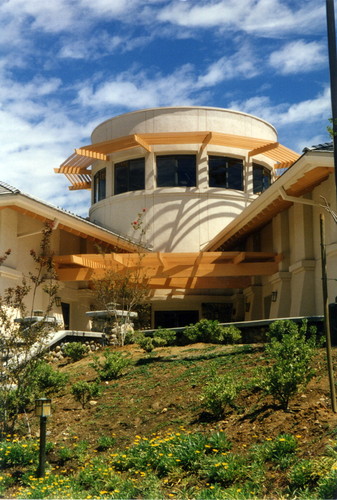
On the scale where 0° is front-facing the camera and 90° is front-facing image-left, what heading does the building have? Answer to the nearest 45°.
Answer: approximately 0°

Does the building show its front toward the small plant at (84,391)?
yes

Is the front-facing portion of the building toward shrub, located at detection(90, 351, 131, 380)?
yes

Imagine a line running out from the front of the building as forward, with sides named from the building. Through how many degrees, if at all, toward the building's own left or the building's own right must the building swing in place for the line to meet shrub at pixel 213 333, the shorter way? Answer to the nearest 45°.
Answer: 0° — it already faces it

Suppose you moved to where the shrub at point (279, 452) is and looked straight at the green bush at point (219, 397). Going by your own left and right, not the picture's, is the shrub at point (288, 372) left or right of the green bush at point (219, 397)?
right

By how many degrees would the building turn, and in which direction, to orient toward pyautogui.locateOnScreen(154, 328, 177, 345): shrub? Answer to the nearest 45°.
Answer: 0° — it already faces it

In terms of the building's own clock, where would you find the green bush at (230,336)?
The green bush is roughly at 12 o'clock from the building.

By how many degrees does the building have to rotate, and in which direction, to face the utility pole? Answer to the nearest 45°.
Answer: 0° — it already faces it
